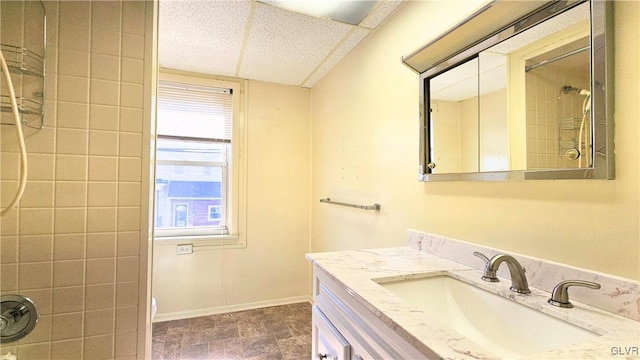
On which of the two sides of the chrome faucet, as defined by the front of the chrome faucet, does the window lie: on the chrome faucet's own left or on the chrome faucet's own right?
on the chrome faucet's own right

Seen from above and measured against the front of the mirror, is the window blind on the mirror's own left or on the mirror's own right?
on the mirror's own right

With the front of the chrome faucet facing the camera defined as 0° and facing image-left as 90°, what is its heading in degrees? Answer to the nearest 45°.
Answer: approximately 45°

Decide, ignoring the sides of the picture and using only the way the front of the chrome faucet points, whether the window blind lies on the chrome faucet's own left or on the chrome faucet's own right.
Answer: on the chrome faucet's own right
